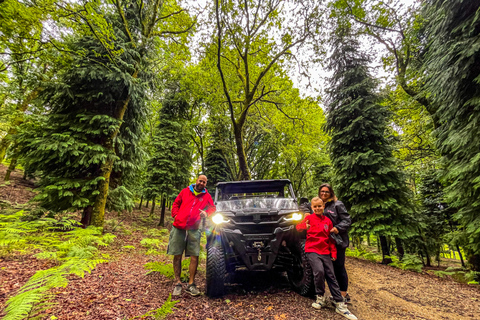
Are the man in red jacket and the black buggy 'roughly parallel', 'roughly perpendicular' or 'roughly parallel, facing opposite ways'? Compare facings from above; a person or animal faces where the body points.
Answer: roughly parallel

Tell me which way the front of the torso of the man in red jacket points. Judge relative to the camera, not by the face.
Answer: toward the camera

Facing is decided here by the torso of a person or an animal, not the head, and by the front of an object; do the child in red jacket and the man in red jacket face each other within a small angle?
no

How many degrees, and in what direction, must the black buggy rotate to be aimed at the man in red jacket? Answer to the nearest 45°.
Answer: approximately 90° to its right

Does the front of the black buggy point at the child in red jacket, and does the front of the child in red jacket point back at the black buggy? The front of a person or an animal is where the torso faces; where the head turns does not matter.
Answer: no

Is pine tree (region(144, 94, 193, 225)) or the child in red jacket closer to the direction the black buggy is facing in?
the child in red jacket

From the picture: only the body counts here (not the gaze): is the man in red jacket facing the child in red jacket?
no

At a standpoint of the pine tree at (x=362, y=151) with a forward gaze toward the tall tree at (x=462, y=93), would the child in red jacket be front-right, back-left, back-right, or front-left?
front-right

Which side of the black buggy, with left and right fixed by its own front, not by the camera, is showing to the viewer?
front

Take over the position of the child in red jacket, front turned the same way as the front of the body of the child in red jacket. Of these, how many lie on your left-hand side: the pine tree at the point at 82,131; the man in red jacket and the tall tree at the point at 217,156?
0

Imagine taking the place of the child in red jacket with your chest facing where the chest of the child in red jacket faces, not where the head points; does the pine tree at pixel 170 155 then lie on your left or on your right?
on your right

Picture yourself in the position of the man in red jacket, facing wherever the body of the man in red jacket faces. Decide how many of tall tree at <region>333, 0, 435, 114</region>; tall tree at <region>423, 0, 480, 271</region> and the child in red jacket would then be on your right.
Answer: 0

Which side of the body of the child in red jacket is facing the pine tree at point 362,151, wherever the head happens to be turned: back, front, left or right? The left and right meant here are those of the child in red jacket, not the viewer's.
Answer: back

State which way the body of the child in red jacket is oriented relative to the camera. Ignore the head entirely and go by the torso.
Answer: toward the camera

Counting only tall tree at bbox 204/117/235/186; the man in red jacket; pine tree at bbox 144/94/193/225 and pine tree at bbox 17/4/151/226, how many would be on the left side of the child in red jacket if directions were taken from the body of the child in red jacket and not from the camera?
0

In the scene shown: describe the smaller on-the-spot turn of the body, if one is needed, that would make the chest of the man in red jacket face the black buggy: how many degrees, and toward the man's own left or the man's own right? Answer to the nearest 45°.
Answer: approximately 45° to the man's own left
